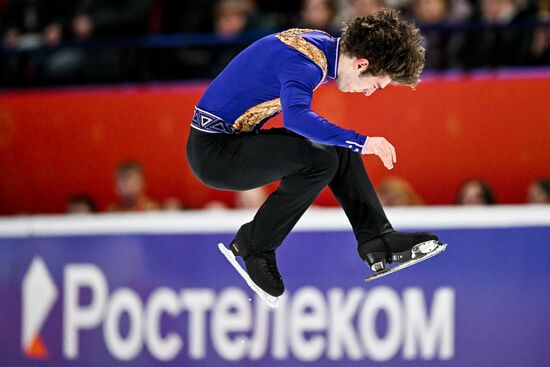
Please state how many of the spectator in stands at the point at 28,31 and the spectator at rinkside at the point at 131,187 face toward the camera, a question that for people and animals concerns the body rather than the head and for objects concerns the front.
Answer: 2

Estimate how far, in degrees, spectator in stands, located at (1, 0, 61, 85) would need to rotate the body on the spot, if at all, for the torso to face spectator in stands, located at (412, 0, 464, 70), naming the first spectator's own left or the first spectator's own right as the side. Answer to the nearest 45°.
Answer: approximately 45° to the first spectator's own left

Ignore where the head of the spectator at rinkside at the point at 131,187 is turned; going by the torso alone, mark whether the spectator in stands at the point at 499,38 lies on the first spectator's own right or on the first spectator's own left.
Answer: on the first spectator's own left

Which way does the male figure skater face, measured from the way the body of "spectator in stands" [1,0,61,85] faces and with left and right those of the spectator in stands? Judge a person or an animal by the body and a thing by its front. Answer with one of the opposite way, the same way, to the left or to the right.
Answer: to the left

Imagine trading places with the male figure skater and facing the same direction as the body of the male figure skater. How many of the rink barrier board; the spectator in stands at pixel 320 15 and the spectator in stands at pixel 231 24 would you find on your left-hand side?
3

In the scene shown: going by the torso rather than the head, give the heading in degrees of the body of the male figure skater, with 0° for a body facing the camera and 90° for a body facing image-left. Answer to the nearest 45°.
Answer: approximately 270°

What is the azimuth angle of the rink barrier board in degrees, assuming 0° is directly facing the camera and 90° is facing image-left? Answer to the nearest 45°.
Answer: approximately 0°

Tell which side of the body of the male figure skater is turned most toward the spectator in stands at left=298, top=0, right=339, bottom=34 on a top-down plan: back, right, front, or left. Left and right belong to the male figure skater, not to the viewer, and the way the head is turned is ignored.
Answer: left

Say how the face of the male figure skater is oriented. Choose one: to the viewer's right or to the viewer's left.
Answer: to the viewer's right

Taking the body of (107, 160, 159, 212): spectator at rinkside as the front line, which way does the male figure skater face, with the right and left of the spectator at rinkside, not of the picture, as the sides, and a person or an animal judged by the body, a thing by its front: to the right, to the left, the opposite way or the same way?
to the left

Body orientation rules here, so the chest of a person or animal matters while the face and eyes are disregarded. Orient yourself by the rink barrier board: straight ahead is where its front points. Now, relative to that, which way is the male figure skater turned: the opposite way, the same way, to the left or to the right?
to the left

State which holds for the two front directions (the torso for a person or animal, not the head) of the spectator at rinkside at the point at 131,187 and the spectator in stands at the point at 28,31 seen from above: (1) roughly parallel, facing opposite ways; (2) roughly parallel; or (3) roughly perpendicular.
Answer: roughly parallel

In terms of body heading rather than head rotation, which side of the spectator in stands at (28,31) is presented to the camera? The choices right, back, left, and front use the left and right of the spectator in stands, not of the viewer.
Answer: front

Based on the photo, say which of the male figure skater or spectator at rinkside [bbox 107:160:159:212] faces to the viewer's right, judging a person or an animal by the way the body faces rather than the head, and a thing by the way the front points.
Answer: the male figure skater
